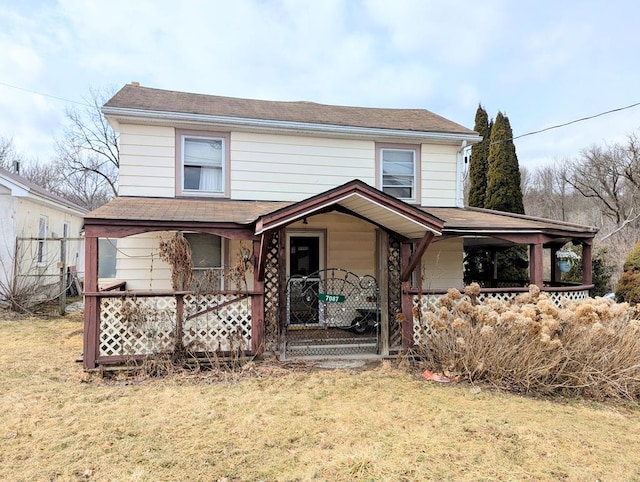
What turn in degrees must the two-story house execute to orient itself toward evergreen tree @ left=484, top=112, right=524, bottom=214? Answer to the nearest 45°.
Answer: approximately 135° to its left

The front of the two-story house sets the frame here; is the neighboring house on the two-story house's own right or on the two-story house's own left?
on the two-story house's own right

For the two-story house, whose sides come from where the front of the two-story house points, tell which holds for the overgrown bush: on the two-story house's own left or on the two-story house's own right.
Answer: on the two-story house's own left

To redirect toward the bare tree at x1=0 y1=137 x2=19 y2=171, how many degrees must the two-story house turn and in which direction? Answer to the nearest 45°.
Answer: approximately 135° to its right

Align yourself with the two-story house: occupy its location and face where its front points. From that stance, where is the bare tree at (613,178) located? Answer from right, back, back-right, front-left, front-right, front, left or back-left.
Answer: back-left

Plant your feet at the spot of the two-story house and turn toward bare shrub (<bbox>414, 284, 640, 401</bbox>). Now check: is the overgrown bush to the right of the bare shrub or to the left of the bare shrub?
left

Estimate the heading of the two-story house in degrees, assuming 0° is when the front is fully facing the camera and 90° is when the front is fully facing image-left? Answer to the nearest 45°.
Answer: approximately 0°

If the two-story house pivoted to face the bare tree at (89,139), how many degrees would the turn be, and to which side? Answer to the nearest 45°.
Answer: approximately 135° to its right
